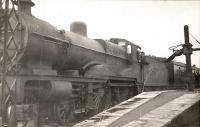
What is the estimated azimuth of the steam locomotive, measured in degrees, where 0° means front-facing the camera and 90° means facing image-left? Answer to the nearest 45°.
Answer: approximately 45°
